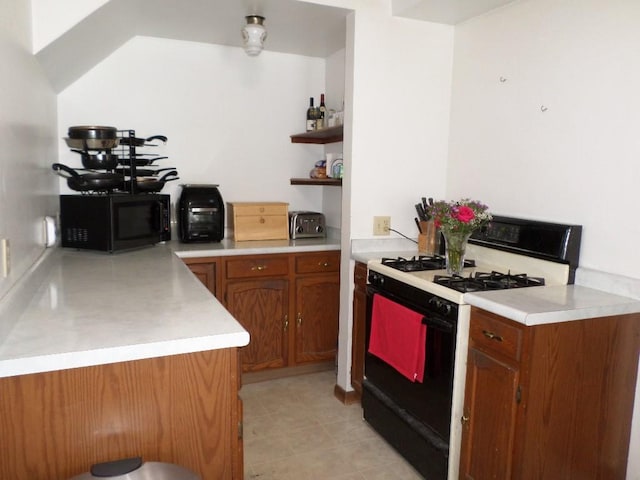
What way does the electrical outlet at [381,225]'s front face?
toward the camera

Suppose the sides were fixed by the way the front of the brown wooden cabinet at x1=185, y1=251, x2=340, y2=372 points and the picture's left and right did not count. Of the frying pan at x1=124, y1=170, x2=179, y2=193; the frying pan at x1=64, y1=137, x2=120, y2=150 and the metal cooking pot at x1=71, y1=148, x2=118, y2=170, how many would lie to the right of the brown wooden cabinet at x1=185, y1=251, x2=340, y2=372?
3

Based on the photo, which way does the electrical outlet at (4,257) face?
to the viewer's right

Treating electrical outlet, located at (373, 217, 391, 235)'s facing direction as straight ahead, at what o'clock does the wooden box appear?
The wooden box is roughly at 4 o'clock from the electrical outlet.

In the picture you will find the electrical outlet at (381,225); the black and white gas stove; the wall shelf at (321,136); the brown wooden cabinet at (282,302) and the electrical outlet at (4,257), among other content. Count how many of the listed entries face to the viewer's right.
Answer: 1

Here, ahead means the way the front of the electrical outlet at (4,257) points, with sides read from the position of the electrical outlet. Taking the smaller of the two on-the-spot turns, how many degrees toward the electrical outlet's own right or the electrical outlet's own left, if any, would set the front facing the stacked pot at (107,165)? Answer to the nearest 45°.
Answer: approximately 90° to the electrical outlet's own left

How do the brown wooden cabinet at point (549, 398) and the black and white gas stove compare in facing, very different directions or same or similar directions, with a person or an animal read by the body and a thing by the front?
same or similar directions

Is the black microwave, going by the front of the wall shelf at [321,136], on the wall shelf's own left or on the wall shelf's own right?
on the wall shelf's own right

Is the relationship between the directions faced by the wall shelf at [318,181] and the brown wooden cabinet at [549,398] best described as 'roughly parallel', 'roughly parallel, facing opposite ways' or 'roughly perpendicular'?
roughly perpendicular

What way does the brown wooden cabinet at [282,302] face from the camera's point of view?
toward the camera

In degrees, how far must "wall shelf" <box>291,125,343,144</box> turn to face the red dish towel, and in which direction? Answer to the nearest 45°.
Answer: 0° — it already faces it

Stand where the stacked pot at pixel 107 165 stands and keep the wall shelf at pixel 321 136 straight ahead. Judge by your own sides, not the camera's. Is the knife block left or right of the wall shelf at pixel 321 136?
right

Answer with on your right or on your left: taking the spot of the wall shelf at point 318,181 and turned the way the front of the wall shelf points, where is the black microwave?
on your right

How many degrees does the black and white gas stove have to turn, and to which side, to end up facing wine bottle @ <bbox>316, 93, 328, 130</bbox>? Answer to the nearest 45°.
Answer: approximately 90° to its right

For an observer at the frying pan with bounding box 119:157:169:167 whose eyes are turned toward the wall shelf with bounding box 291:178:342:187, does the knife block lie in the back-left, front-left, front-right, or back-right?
front-right
